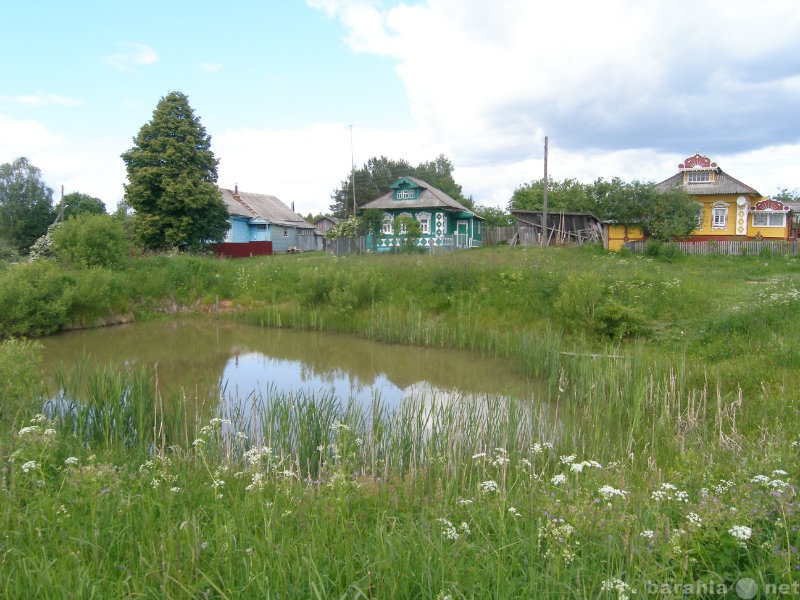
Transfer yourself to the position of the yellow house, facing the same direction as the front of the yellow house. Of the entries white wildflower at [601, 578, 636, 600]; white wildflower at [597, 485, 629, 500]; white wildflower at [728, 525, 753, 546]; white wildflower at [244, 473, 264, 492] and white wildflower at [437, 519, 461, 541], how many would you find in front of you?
5

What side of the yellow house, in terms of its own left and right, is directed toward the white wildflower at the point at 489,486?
front

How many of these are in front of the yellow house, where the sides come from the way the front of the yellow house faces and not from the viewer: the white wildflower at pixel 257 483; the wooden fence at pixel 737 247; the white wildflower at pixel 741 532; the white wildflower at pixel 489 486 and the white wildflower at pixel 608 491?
5

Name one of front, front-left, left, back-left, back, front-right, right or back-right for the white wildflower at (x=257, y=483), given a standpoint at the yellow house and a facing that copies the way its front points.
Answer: front

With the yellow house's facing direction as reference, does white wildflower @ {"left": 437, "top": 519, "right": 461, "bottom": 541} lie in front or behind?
in front

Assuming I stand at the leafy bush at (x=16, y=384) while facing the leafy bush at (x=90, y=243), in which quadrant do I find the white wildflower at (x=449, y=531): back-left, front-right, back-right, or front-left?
back-right

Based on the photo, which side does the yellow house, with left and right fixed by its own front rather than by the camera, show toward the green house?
right

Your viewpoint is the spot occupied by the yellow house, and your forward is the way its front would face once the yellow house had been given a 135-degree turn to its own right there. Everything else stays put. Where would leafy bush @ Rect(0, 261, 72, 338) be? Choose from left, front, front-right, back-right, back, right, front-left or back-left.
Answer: left

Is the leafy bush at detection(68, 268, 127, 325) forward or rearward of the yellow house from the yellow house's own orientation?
forward

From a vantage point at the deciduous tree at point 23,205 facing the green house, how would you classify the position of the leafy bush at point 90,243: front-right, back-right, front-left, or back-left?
front-right

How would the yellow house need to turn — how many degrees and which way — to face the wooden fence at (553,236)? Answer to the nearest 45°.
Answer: approximately 90° to its right

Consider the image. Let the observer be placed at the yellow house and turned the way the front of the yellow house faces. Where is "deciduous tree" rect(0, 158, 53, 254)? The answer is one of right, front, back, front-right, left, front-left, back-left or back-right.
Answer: right

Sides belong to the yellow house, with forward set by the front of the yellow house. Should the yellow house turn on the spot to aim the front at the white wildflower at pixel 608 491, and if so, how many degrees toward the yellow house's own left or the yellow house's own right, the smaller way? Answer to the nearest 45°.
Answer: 0° — it already faces it

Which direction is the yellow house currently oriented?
toward the camera

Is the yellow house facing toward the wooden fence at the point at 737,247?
yes

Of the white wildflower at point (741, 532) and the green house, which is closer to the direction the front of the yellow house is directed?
the white wildflower

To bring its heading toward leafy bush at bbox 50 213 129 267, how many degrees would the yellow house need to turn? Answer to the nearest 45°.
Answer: approximately 45° to its right
